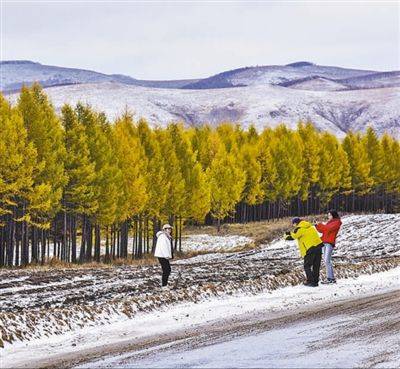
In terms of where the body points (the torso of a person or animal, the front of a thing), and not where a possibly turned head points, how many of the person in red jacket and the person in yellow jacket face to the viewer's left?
2

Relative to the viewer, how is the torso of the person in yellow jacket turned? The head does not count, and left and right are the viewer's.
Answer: facing to the left of the viewer

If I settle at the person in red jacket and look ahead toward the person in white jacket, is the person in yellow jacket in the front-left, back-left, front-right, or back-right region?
front-left

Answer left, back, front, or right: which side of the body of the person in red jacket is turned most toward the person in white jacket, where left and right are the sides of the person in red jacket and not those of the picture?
front

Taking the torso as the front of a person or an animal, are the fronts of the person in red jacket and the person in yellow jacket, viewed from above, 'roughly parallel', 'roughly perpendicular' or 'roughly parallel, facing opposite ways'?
roughly parallel

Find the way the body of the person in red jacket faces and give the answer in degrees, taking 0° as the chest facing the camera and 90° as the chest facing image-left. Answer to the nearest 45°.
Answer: approximately 90°

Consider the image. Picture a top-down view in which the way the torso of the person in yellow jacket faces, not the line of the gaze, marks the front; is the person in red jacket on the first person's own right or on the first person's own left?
on the first person's own right

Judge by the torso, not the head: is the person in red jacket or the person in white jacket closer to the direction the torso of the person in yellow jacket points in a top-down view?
the person in white jacket
